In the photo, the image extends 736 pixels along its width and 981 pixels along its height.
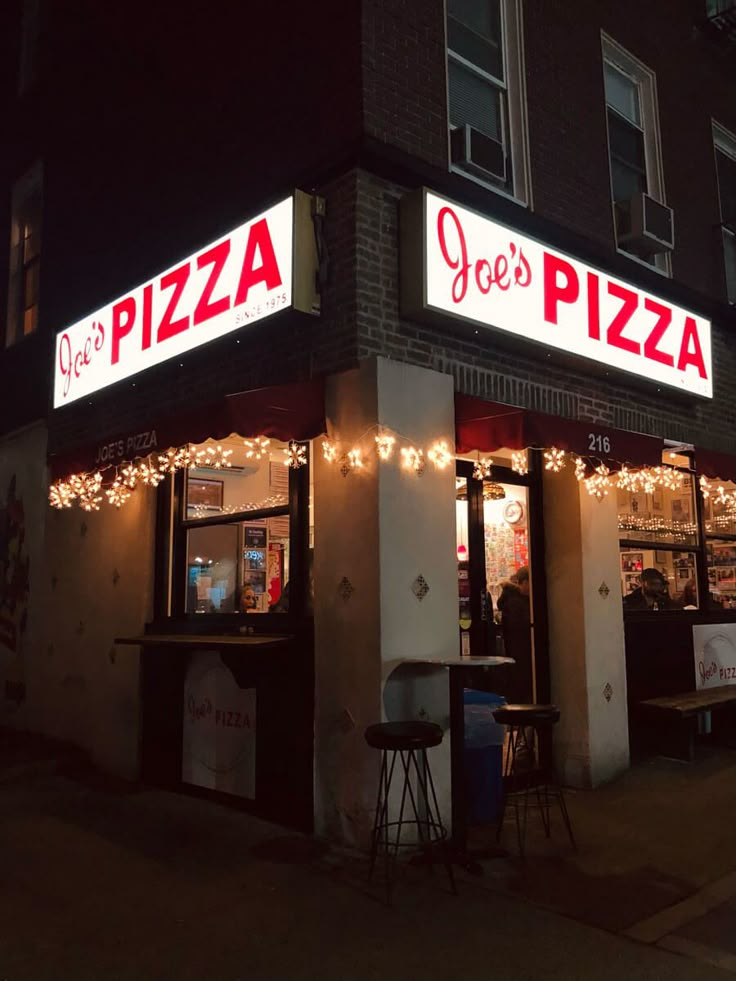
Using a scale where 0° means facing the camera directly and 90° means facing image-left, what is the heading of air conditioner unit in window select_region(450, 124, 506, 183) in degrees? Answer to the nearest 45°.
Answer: approximately 315°

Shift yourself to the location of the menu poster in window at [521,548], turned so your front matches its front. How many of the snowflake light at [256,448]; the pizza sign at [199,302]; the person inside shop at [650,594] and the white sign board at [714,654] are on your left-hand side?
2

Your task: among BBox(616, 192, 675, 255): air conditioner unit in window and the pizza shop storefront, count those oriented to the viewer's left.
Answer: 0

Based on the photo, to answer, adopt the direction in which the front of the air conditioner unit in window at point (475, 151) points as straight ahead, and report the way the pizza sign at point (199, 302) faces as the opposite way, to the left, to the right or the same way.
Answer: to the right
